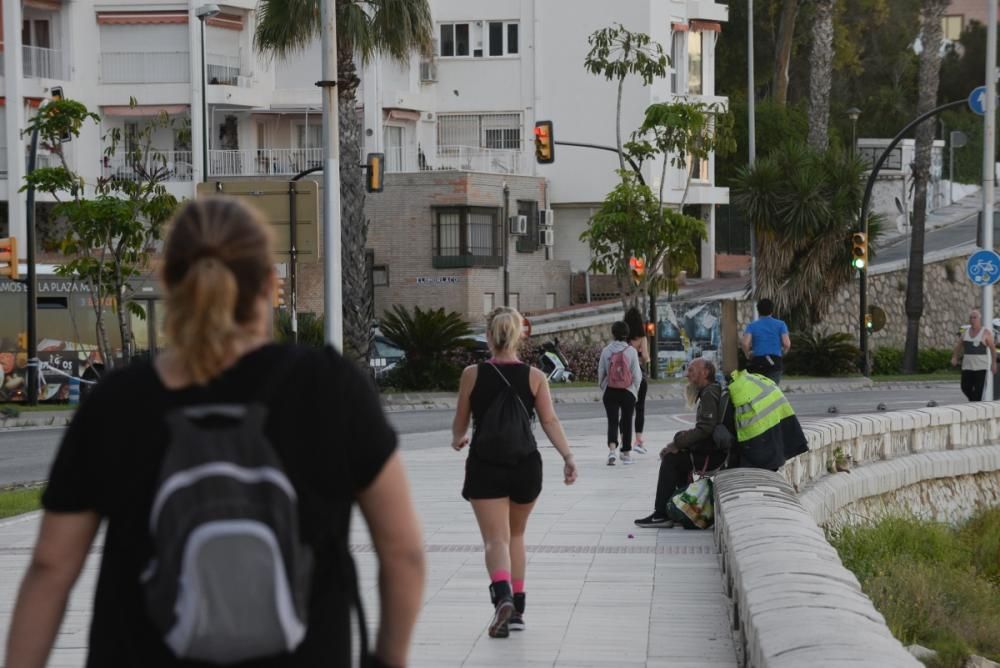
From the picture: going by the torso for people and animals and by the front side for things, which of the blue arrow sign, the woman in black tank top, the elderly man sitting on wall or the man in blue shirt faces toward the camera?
the blue arrow sign

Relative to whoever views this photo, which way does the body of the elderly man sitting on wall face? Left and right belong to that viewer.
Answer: facing to the left of the viewer

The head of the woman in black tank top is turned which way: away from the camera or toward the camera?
away from the camera

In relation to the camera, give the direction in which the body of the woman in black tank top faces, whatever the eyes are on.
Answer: away from the camera

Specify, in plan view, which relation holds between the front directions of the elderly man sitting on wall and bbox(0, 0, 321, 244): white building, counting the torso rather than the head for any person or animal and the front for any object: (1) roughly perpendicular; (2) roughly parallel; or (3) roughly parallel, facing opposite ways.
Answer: roughly perpendicular

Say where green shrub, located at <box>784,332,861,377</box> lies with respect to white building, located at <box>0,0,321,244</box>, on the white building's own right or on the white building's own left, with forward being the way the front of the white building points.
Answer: on the white building's own left

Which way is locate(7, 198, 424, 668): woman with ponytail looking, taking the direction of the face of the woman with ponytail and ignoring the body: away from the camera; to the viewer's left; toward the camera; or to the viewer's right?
away from the camera

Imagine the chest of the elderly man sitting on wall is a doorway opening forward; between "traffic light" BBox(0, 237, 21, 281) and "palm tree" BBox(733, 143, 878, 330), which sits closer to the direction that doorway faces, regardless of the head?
the traffic light

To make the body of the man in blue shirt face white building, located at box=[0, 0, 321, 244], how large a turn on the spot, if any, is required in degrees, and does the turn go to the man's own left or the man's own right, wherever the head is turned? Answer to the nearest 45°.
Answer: approximately 45° to the man's own left

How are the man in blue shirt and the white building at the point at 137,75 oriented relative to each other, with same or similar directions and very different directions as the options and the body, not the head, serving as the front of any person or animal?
very different directions

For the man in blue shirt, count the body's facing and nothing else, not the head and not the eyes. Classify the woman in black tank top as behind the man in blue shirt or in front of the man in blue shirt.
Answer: behind

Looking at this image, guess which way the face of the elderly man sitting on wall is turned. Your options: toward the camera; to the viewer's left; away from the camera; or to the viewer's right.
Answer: to the viewer's left

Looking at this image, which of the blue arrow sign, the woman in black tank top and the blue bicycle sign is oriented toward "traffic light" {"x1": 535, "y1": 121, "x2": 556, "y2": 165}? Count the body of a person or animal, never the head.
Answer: the woman in black tank top

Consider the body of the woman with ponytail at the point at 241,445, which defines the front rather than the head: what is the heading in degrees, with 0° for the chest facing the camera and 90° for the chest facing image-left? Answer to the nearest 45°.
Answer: approximately 180°

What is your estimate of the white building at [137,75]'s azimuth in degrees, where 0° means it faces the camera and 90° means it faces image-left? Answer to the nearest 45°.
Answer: approximately 0°
